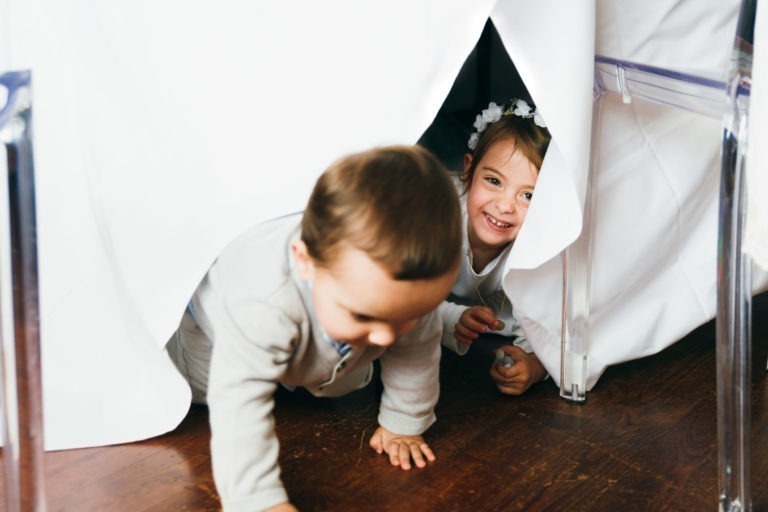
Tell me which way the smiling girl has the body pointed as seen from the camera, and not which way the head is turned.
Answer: toward the camera
